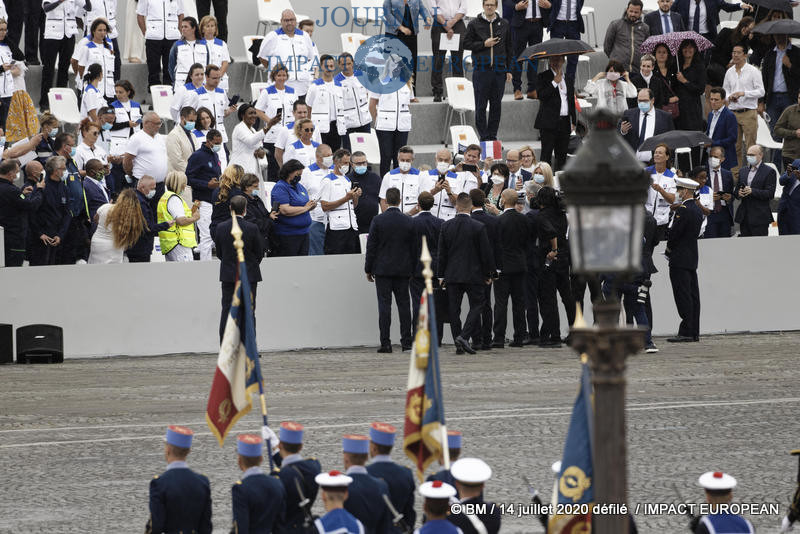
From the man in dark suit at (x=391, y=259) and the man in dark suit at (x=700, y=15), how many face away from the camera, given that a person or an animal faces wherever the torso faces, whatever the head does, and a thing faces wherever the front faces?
1

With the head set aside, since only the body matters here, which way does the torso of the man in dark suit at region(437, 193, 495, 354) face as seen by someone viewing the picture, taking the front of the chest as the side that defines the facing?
away from the camera

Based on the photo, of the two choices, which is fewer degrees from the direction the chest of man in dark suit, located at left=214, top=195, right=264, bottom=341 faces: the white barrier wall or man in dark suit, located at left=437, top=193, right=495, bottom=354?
the white barrier wall

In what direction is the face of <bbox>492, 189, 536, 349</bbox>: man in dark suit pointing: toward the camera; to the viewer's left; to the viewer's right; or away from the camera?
away from the camera

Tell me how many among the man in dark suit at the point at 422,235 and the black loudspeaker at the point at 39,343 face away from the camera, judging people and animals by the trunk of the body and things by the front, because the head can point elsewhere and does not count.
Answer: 1

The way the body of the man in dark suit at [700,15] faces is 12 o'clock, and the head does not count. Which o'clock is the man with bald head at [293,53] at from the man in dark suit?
The man with bald head is roughly at 2 o'clock from the man in dark suit.

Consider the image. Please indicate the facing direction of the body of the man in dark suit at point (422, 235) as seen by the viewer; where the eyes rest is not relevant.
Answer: away from the camera

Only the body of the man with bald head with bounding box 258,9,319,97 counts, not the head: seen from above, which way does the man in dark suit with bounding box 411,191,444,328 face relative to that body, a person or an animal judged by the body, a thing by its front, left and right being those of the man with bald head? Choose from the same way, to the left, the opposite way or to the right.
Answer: the opposite way

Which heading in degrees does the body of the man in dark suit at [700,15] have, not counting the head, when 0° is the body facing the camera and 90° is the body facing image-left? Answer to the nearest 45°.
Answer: approximately 0°

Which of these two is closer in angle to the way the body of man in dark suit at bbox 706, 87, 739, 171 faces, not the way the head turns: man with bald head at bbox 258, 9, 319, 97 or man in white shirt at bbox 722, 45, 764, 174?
the man with bald head

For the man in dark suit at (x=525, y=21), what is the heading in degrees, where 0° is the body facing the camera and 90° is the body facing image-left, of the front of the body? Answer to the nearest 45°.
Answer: approximately 0°
